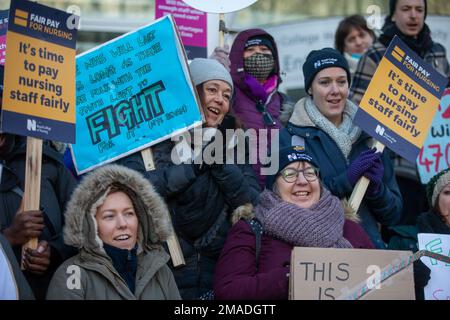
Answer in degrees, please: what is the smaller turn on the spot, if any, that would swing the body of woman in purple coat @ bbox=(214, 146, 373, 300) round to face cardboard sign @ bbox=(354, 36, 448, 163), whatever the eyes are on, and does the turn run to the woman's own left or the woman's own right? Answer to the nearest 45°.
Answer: approximately 135° to the woman's own left

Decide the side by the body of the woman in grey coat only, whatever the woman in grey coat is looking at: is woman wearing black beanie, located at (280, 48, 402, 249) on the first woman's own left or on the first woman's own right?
on the first woman's own left

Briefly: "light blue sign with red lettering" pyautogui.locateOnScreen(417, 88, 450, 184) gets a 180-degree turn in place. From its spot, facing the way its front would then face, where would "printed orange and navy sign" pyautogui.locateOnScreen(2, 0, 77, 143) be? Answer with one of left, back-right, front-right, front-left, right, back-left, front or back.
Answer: back-left

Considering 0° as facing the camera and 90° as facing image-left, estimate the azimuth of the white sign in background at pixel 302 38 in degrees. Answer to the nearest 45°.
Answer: approximately 0°

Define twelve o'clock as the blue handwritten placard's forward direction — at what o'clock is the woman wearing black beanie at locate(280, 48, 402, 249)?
The woman wearing black beanie is roughly at 9 o'clock from the blue handwritten placard.
